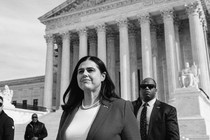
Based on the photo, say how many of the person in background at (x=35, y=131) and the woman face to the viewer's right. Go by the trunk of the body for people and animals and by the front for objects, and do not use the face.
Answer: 0

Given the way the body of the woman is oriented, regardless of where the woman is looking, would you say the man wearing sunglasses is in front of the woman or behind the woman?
behind

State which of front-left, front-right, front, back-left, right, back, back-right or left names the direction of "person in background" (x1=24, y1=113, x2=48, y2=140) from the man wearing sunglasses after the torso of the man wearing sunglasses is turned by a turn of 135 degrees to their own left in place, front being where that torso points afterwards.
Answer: back-left

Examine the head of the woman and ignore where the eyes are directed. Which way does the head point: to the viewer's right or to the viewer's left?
to the viewer's left

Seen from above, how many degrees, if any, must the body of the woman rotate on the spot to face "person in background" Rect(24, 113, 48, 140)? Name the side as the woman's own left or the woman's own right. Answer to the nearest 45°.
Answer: approximately 135° to the woman's own right

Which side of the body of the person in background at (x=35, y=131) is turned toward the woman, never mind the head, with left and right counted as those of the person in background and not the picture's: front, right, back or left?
front

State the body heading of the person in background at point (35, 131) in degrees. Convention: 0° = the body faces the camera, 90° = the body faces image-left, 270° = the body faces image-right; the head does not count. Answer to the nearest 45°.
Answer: approximately 0°
